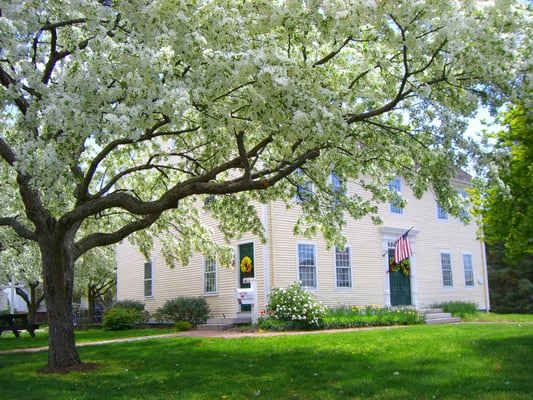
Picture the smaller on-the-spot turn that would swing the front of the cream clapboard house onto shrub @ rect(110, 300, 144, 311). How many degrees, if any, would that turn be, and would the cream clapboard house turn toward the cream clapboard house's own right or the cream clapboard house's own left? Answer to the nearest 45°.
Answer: approximately 135° to the cream clapboard house's own right

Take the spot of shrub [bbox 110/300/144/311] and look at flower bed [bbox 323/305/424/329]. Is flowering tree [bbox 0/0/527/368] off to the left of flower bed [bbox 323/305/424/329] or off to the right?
right

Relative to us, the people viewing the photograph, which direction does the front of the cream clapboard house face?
facing the viewer and to the right of the viewer

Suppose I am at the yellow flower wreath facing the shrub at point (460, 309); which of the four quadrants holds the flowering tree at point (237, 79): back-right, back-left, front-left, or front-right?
back-right

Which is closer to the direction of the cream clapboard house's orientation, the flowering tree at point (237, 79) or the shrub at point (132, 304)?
the flowering tree

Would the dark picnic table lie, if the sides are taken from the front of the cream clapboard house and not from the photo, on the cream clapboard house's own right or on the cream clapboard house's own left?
on the cream clapboard house's own right
